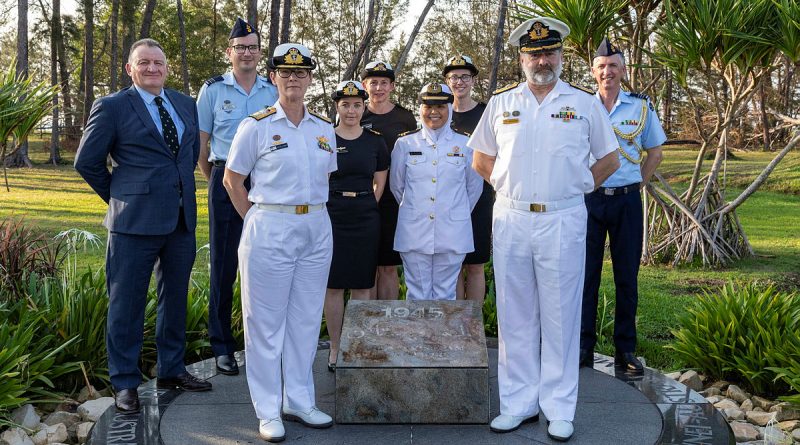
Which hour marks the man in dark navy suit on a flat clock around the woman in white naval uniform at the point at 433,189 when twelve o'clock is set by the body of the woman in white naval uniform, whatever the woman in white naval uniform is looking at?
The man in dark navy suit is roughly at 2 o'clock from the woman in white naval uniform.

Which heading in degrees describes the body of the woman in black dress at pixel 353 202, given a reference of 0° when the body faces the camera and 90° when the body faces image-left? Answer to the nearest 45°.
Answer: approximately 0°

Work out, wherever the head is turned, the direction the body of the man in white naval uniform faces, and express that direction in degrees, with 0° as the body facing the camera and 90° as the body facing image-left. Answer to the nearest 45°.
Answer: approximately 0°

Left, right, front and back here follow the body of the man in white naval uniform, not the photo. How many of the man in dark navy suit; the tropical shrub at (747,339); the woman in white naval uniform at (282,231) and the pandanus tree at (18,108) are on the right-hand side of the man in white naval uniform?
3

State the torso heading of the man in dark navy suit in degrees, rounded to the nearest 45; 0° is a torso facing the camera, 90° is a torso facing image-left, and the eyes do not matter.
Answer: approximately 315°
